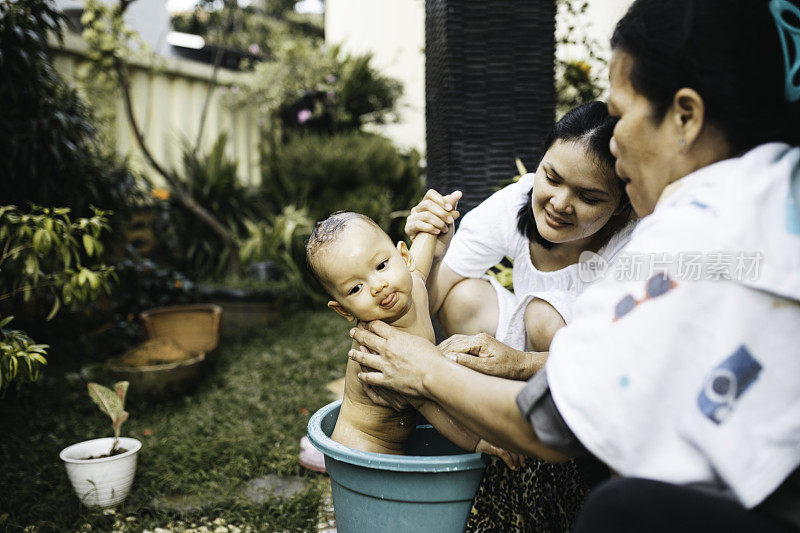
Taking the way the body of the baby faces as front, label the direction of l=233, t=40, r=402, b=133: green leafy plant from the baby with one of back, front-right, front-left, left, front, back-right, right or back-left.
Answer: back

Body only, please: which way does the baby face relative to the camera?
toward the camera

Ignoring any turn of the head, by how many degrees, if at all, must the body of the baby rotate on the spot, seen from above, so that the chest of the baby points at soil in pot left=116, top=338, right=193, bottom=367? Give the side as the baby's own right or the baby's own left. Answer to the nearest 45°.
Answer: approximately 135° to the baby's own right

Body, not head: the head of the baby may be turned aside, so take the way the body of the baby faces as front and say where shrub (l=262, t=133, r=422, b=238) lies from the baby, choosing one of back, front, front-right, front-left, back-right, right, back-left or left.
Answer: back

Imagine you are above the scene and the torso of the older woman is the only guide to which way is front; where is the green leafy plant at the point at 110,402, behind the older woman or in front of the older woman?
in front
